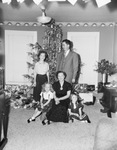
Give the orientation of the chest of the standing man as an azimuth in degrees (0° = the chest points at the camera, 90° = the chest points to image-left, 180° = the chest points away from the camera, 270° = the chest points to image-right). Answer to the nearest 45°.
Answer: approximately 45°

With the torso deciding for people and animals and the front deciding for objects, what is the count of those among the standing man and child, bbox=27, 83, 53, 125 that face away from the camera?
0

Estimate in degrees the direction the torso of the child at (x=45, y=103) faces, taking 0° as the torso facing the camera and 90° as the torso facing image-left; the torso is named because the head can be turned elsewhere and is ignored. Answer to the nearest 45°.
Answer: approximately 45°
